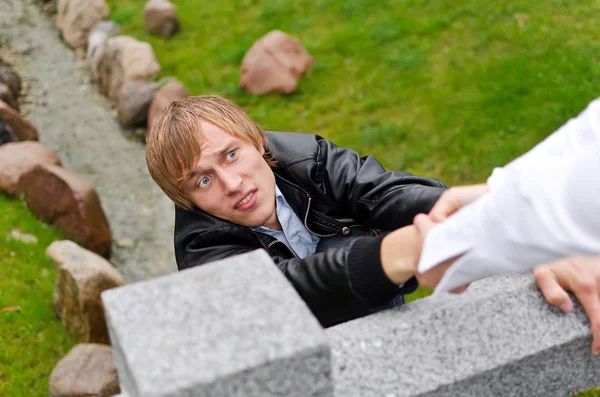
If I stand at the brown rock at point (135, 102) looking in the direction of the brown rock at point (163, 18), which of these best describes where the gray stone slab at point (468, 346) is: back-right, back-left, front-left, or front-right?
back-right

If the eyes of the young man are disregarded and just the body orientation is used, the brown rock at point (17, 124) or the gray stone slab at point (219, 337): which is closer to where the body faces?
the gray stone slab

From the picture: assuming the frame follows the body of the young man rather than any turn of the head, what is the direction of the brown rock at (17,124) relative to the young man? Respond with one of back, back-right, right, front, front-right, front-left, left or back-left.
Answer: back

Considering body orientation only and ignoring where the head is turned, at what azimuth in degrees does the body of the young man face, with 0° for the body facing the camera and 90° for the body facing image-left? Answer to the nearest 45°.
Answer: approximately 315°

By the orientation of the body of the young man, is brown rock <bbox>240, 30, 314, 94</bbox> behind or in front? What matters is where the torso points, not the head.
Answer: behind

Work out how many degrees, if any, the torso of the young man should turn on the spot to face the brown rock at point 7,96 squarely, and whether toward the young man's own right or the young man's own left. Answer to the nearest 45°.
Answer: approximately 180°

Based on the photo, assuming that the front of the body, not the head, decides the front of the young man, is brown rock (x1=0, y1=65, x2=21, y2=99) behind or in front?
behind

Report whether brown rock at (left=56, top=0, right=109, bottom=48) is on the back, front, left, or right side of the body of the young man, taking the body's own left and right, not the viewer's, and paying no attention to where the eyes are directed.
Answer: back

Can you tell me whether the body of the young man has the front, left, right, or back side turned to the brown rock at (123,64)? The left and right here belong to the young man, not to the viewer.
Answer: back
